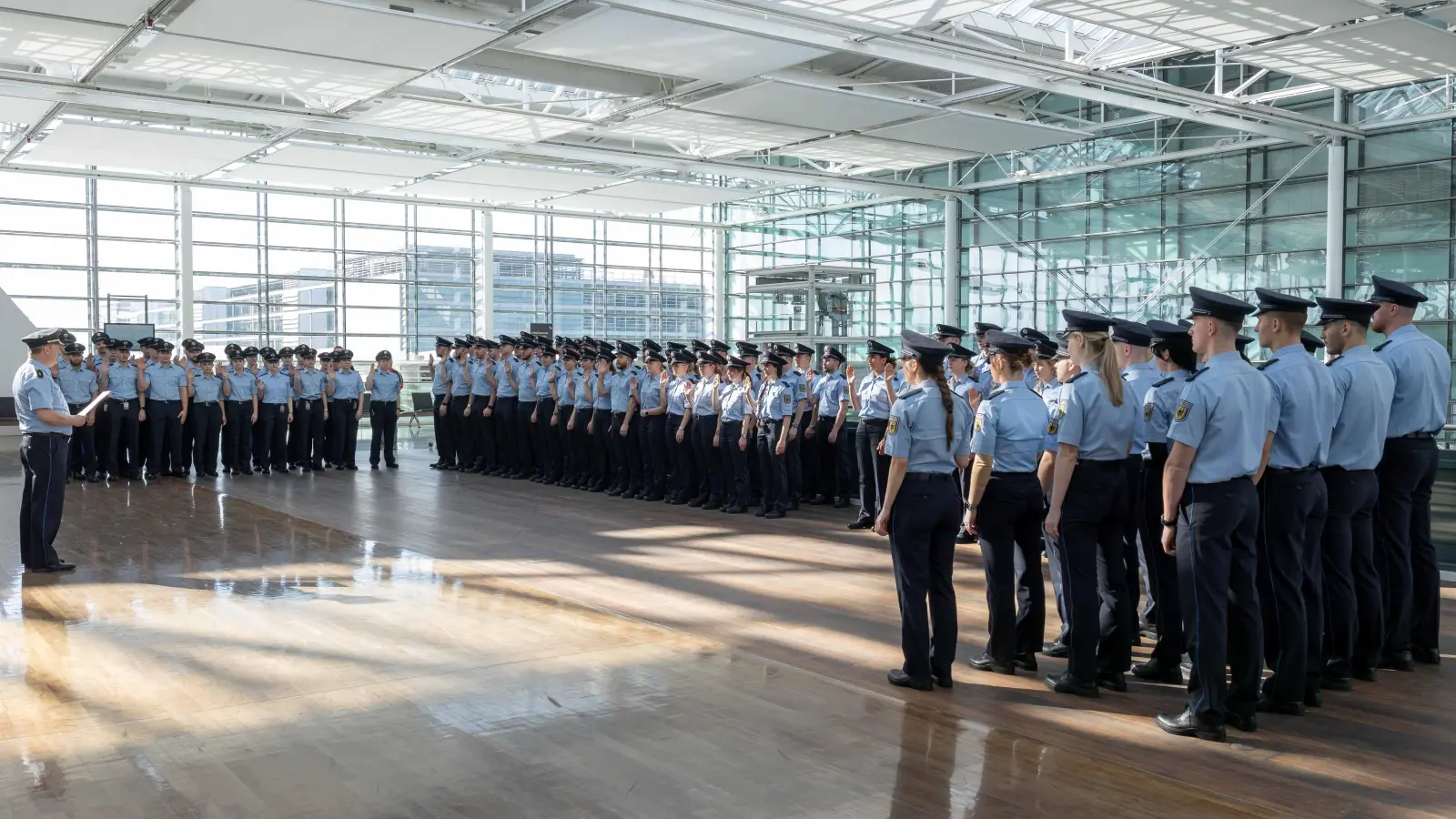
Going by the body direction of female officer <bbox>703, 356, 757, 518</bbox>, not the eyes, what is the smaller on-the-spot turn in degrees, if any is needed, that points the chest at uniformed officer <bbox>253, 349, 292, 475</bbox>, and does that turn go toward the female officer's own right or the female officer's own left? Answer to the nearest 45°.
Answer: approximately 90° to the female officer's own right

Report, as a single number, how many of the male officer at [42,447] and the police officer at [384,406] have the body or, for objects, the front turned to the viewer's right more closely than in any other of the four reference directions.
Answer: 1

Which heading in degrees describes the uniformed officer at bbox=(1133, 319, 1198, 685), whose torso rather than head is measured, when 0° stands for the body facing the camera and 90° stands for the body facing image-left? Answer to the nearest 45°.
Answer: approximately 90°

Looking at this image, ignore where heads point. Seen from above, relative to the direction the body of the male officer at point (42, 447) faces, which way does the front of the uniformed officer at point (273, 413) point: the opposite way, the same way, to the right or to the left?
to the right

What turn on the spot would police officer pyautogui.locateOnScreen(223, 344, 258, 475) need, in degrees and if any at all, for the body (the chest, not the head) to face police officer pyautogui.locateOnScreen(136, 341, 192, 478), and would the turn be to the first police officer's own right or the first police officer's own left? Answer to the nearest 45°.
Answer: approximately 45° to the first police officer's own right

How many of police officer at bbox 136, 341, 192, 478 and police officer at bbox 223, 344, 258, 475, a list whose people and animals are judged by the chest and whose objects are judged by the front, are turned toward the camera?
2

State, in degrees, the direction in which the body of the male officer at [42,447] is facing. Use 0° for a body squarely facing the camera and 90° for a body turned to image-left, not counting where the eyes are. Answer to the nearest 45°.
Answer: approximately 270°

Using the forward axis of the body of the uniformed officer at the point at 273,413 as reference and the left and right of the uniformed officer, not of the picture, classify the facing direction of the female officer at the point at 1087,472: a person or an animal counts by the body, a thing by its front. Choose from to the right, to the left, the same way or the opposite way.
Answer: the opposite way

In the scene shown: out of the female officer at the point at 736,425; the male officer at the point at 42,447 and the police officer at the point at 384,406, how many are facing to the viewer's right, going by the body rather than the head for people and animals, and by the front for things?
1

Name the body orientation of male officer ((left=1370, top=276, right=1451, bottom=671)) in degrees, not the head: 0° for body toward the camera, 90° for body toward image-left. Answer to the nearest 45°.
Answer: approximately 135°

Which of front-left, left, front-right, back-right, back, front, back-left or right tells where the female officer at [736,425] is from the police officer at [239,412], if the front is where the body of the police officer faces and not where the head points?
front-left
